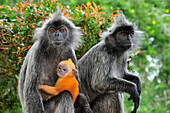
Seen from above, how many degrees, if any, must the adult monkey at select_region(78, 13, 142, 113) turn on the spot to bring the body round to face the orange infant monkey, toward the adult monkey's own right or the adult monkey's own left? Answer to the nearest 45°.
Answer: approximately 90° to the adult monkey's own right

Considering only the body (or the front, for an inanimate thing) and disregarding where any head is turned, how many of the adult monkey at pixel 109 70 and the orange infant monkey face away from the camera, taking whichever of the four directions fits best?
0

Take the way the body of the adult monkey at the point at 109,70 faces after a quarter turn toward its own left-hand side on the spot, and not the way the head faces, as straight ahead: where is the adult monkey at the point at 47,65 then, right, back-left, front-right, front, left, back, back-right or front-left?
back

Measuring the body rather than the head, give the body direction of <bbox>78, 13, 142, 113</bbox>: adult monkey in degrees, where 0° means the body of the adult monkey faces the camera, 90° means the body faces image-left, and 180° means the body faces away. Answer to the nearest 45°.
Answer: approximately 315°
